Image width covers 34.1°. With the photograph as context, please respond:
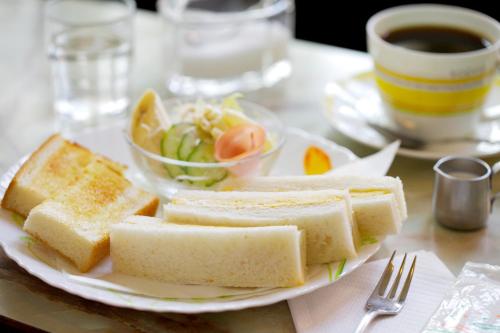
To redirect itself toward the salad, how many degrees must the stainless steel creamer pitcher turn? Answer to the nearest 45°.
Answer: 0° — it already faces it

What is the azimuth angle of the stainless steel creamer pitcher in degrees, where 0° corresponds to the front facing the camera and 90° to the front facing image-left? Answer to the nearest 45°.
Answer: approximately 90°

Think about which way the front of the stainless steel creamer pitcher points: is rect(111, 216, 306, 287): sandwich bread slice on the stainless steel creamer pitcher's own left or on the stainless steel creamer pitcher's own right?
on the stainless steel creamer pitcher's own left
